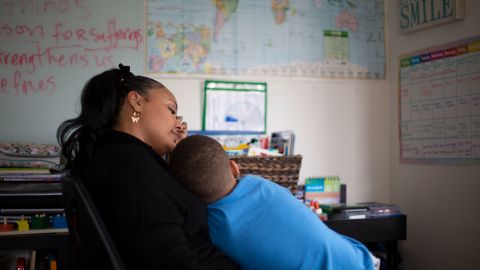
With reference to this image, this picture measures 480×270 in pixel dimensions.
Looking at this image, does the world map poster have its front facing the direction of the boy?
yes

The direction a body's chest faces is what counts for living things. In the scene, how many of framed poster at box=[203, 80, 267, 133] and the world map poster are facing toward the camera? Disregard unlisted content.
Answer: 2

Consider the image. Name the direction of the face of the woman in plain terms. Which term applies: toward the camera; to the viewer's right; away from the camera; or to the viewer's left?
to the viewer's right

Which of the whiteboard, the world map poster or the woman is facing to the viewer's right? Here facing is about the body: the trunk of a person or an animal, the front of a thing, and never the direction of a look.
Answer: the woman

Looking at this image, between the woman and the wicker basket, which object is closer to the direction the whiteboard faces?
the woman

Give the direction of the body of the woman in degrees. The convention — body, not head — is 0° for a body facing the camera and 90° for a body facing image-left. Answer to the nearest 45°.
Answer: approximately 270°

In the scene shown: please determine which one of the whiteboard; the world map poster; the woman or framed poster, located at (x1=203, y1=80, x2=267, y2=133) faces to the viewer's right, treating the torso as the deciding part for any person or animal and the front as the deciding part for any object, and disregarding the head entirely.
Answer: the woman

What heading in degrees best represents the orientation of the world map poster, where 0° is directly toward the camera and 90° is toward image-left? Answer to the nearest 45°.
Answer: approximately 0°
